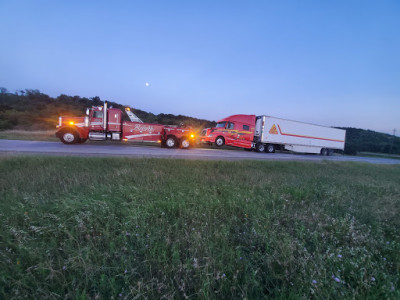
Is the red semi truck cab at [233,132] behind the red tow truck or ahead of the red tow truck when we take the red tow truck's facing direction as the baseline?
behind

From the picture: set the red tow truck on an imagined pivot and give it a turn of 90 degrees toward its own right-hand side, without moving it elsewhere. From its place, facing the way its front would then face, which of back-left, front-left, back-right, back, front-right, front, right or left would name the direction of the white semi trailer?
right

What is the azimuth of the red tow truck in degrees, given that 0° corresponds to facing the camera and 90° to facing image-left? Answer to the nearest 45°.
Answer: approximately 90°
